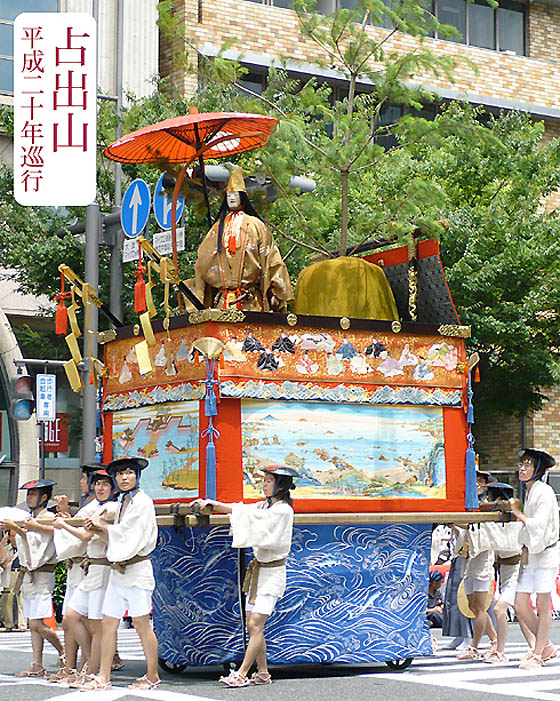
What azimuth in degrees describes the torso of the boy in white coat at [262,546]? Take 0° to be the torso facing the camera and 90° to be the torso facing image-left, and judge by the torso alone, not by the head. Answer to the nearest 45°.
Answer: approximately 90°

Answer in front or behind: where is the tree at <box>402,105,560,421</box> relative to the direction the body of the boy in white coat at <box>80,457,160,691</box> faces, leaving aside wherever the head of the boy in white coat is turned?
behind

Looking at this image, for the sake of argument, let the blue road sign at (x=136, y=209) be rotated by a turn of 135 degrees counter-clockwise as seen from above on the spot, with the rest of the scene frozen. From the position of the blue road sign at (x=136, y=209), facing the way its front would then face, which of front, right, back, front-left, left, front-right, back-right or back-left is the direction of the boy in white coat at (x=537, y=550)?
front-right

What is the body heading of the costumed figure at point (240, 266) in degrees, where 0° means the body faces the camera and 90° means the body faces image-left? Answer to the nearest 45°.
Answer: approximately 45°

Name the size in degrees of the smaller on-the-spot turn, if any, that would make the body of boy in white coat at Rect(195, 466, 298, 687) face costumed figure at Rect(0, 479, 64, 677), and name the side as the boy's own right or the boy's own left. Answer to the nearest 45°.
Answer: approximately 45° to the boy's own right

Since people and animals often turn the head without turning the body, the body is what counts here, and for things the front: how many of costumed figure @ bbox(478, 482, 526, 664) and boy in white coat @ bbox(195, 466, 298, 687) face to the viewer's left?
2

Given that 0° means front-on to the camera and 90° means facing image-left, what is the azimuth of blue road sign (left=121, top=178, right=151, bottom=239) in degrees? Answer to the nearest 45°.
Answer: approximately 45°

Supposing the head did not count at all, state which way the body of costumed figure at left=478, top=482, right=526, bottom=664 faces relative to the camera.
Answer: to the viewer's left
